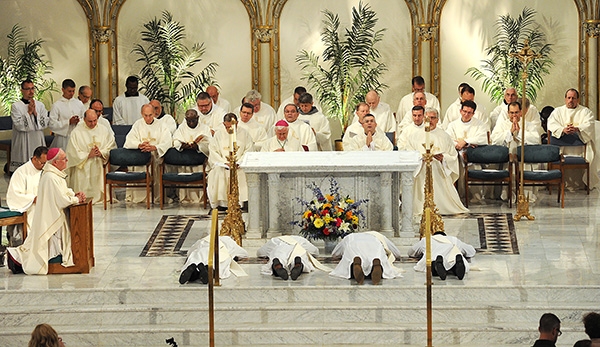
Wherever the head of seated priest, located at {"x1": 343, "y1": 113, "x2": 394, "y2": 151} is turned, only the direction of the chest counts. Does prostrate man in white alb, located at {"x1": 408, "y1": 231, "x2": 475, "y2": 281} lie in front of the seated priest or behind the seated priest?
in front

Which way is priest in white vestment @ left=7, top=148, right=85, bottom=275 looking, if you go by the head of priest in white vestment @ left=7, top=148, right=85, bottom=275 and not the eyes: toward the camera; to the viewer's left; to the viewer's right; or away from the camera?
to the viewer's right

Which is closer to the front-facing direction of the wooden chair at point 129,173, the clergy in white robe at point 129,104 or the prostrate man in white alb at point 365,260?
the prostrate man in white alb

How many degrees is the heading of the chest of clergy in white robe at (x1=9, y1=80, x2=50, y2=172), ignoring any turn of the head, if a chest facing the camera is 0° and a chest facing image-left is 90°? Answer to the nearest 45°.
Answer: approximately 315°

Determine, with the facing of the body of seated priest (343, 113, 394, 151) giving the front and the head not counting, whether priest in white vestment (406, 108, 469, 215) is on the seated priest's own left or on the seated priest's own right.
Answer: on the seated priest's own left

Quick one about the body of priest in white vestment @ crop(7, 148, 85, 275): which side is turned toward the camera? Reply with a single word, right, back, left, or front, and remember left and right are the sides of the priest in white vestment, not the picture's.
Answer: right

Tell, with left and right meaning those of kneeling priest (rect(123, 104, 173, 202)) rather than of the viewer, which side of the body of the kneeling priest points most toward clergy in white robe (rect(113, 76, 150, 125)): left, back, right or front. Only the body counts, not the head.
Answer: back
